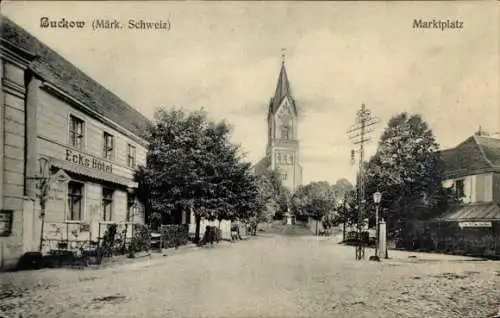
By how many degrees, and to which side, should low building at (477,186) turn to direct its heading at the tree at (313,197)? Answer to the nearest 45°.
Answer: approximately 90° to its right

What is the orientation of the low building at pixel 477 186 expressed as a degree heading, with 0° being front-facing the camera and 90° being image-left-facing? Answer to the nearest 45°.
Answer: approximately 45°

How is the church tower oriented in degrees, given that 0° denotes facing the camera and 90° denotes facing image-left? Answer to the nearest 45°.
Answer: approximately 0°

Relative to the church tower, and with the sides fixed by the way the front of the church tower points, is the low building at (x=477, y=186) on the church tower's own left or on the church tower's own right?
on the church tower's own left
